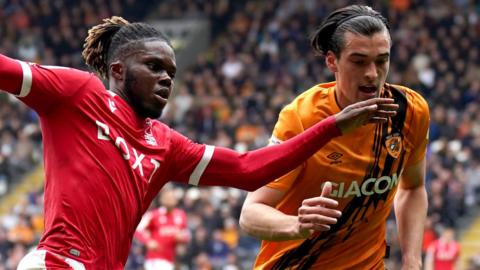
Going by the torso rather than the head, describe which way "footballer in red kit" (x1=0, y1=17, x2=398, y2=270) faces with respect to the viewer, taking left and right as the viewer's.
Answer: facing the viewer and to the right of the viewer
